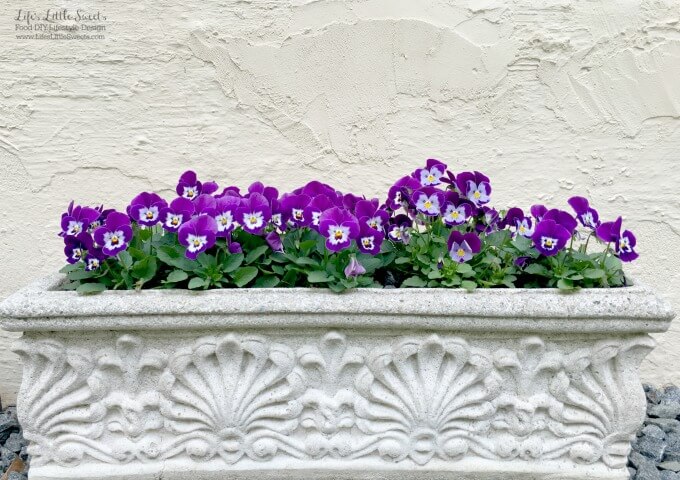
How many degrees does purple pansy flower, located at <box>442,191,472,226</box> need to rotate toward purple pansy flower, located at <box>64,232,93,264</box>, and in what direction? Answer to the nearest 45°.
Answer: approximately 90° to its right

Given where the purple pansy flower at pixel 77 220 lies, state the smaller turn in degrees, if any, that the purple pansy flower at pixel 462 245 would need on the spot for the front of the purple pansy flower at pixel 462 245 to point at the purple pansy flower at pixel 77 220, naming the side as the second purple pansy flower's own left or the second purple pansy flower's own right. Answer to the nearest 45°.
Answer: approximately 90° to the second purple pansy flower's own right

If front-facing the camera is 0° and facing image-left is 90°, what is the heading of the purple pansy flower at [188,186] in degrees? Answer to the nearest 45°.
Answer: approximately 0°
